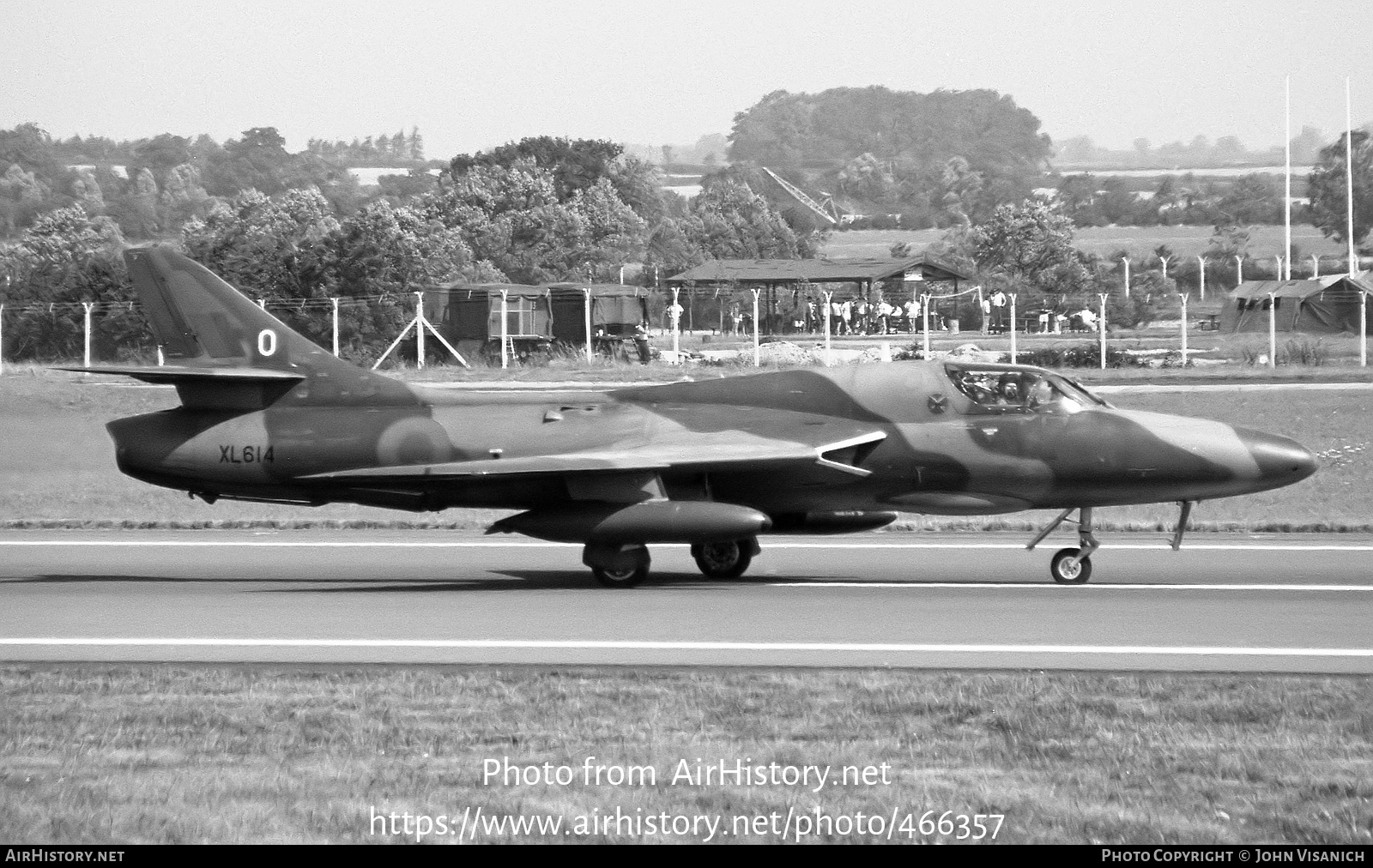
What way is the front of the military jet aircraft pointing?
to the viewer's right

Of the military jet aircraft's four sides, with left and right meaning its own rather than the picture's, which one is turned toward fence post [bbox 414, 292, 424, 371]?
left

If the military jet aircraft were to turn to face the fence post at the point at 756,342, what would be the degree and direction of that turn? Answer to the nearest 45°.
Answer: approximately 90° to its left

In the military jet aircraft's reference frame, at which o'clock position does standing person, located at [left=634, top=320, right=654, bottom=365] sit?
The standing person is roughly at 9 o'clock from the military jet aircraft.
